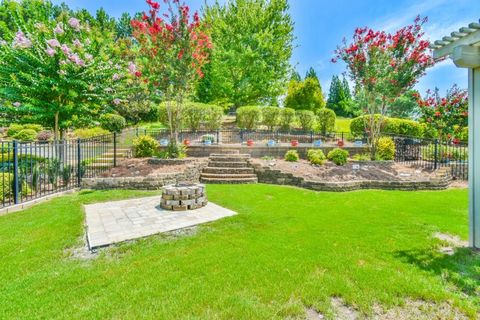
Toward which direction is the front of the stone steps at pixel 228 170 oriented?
toward the camera

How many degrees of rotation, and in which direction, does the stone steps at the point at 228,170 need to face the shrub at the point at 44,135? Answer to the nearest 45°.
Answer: approximately 135° to its right

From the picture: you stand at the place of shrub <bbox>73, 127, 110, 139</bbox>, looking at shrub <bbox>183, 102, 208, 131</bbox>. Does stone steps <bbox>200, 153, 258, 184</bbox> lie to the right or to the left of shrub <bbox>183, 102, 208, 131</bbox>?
right

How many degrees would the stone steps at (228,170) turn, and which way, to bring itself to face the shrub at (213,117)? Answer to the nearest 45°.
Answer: approximately 180°

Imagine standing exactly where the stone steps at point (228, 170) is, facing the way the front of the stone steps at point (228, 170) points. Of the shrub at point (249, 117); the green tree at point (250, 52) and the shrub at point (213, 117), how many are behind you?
3

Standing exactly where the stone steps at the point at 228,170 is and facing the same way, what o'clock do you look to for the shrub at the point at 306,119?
The shrub is roughly at 7 o'clock from the stone steps.

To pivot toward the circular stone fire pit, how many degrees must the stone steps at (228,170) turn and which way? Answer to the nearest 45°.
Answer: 0° — it already faces it

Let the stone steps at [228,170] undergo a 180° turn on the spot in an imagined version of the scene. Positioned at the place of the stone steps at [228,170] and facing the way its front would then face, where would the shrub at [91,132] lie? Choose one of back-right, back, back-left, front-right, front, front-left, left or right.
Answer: front-left

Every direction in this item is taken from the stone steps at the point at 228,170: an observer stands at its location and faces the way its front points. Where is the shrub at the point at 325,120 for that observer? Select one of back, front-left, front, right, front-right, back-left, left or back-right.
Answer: back-left

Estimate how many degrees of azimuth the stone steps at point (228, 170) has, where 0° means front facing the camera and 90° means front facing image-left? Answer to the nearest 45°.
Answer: approximately 0°

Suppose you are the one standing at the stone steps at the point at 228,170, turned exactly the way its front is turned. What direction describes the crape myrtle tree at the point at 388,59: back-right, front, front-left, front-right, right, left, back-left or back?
left

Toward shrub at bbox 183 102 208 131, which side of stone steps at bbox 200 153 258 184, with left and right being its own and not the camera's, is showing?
back

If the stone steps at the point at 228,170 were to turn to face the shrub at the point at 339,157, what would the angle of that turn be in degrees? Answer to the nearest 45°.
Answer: approximately 90° to its left
